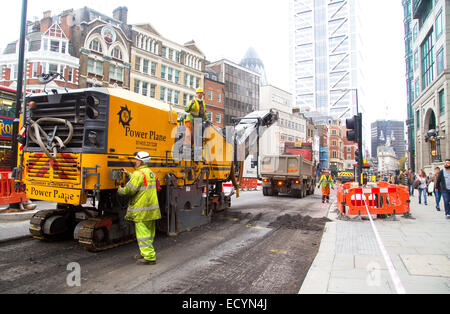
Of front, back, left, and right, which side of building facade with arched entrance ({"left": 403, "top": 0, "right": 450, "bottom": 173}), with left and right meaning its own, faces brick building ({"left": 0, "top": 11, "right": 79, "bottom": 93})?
front

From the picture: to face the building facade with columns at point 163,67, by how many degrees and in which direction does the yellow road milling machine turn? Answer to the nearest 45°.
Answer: approximately 45° to its left

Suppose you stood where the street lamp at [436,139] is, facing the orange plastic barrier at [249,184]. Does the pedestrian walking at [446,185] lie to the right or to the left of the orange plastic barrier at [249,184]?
left

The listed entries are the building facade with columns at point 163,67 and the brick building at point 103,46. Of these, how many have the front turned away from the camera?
0

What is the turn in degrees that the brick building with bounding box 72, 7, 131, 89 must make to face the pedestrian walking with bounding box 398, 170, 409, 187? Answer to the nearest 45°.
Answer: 0° — it already faces them

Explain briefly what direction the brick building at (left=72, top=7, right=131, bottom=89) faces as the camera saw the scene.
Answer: facing the viewer and to the right of the viewer

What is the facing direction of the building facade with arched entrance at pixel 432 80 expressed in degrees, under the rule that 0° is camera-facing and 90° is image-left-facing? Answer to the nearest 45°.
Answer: approximately 45°

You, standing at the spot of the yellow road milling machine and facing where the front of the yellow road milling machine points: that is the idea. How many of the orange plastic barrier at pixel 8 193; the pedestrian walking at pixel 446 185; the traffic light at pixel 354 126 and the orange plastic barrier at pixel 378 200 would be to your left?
1

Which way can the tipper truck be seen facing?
away from the camera

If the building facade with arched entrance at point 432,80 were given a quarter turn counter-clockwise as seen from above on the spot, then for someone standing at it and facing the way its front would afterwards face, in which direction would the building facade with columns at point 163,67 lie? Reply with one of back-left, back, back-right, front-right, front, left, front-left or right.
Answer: back-right

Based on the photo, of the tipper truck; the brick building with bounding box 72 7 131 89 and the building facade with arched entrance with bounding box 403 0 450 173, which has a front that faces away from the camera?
the tipper truck

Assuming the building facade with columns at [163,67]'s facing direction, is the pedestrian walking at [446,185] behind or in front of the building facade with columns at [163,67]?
in front

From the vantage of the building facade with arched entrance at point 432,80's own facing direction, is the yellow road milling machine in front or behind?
in front

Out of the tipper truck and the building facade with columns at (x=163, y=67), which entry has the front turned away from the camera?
the tipper truck
